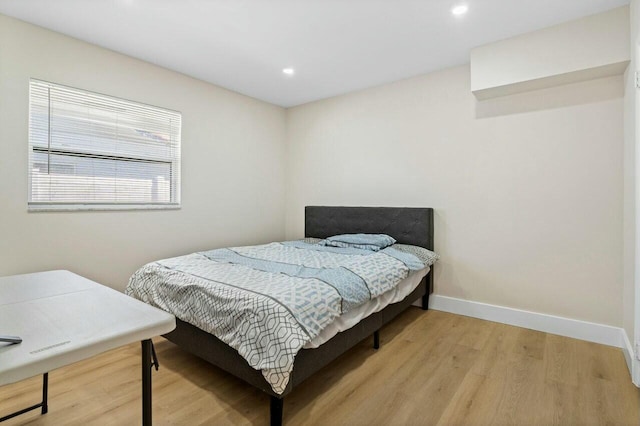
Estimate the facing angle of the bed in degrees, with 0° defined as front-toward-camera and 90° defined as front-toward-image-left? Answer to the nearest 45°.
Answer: approximately 45°

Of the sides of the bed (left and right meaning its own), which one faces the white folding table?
front
